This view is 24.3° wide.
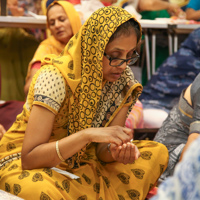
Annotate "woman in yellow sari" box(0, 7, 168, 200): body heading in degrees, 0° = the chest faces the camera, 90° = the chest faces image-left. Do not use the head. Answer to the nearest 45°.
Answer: approximately 315°

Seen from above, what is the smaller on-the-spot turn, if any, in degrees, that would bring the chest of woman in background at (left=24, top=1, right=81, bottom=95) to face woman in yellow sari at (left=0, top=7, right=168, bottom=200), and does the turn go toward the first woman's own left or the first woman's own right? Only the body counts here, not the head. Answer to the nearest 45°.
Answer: approximately 45° to the first woman's own left

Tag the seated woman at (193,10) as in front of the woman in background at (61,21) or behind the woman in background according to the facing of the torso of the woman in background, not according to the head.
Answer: behind

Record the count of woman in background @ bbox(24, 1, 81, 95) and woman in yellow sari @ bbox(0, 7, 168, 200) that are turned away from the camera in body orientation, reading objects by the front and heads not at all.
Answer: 0

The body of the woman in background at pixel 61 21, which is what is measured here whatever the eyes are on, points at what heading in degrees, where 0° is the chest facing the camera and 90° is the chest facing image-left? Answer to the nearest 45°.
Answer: approximately 45°

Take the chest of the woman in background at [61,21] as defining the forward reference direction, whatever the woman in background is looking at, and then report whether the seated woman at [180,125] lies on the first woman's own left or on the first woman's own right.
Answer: on the first woman's own left

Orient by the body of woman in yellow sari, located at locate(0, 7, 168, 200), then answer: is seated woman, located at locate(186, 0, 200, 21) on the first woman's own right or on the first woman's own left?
on the first woman's own left

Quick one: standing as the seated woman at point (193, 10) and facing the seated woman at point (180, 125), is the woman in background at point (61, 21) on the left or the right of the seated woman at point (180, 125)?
right
